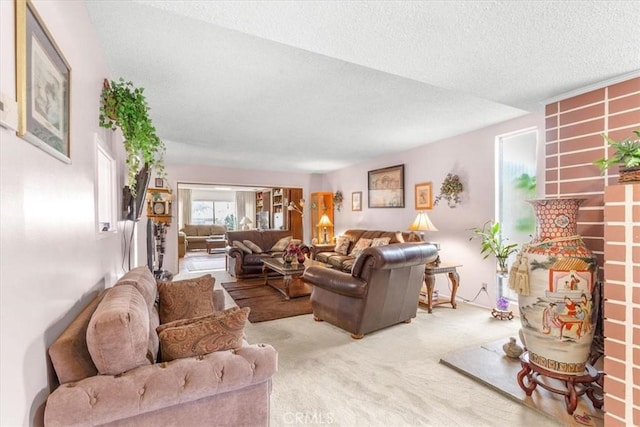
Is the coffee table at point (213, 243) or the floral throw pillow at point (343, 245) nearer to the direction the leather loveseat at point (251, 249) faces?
the floral throw pillow

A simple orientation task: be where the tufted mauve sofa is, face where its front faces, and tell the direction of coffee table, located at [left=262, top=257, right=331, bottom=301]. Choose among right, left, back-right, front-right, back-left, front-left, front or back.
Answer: front-left

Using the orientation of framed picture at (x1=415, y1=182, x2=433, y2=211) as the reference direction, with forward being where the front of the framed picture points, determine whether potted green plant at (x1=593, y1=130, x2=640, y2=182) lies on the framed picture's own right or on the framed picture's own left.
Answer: on the framed picture's own left

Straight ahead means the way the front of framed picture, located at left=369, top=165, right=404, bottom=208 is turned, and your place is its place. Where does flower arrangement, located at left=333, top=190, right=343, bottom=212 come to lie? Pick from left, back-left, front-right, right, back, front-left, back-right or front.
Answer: right

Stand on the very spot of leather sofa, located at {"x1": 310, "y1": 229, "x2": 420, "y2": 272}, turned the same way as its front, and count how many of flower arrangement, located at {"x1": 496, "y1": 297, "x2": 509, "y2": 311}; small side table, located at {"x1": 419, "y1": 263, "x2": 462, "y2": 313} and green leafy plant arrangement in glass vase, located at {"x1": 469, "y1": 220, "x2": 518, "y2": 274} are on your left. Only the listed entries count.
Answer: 3

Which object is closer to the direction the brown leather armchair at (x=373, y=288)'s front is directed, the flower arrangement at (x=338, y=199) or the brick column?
the flower arrangement

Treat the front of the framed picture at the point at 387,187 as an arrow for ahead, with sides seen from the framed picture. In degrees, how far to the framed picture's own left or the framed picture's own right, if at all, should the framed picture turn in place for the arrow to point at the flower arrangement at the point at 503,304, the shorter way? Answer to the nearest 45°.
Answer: approximately 90° to the framed picture's own left

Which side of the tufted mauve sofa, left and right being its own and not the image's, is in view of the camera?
right

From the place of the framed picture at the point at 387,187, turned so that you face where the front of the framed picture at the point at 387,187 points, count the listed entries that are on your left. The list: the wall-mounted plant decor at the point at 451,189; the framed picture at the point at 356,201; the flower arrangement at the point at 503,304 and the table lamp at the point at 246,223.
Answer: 2
